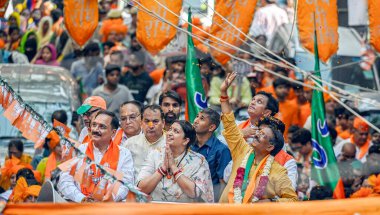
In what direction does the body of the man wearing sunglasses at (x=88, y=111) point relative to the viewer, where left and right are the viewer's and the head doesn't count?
facing the viewer and to the left of the viewer

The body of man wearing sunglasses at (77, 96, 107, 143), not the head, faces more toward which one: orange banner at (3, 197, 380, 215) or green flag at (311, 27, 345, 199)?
the orange banner

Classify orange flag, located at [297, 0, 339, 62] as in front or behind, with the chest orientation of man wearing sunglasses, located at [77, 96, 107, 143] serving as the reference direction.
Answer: behind
